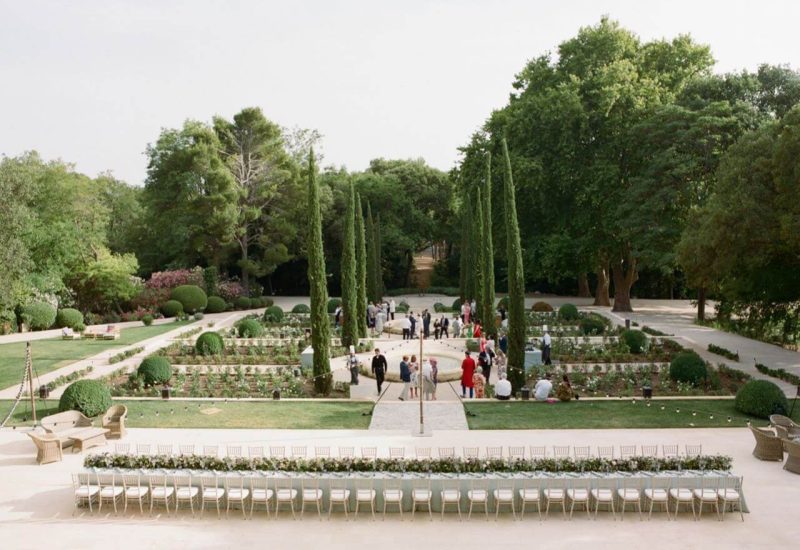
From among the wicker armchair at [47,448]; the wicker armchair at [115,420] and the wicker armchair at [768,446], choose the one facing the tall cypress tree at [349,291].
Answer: the wicker armchair at [47,448]

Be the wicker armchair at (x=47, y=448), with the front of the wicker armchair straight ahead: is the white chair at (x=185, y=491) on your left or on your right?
on your right

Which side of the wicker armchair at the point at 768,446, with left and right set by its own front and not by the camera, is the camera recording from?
right

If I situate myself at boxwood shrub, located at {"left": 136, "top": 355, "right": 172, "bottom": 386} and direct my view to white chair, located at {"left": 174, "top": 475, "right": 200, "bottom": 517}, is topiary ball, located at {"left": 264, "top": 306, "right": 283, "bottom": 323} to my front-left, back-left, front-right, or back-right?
back-left

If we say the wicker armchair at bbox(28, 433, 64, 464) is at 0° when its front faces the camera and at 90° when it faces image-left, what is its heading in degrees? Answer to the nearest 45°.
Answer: approximately 225°

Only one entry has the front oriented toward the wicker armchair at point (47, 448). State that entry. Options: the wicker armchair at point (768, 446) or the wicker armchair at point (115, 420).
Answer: the wicker armchair at point (115, 420)

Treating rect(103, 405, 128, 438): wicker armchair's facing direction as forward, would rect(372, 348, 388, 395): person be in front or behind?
behind

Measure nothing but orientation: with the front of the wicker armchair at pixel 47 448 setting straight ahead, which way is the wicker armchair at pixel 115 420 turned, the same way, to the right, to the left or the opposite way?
the opposite way

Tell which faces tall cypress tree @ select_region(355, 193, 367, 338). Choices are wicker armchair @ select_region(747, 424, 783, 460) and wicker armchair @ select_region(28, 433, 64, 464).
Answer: wicker armchair @ select_region(28, 433, 64, 464)
